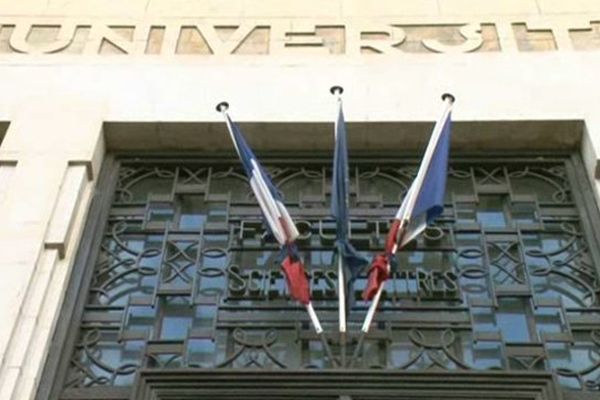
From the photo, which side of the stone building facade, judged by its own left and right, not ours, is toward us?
front
